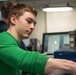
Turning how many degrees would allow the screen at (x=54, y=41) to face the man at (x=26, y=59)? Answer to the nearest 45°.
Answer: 0° — it already faces them

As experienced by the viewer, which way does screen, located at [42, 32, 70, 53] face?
facing the viewer
